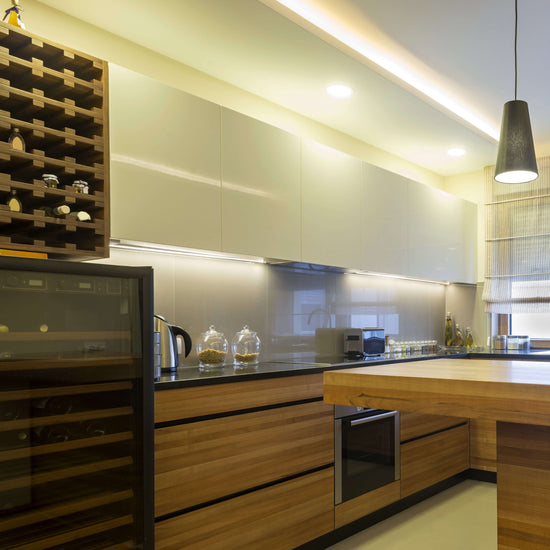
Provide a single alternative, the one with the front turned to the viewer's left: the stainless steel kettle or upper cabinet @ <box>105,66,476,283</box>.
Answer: the stainless steel kettle

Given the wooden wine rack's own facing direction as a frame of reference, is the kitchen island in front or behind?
in front

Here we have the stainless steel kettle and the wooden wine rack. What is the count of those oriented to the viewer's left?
1

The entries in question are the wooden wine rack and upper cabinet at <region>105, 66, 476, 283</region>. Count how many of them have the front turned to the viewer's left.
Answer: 0

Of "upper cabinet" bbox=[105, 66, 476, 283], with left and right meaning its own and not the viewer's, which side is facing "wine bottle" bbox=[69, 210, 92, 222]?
right

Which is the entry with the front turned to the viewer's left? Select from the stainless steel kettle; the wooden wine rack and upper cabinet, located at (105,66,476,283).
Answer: the stainless steel kettle

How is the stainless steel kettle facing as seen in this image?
to the viewer's left

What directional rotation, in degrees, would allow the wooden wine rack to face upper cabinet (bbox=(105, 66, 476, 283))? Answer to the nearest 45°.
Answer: approximately 90° to its left

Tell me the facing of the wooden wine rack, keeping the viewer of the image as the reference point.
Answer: facing the viewer and to the right of the viewer
